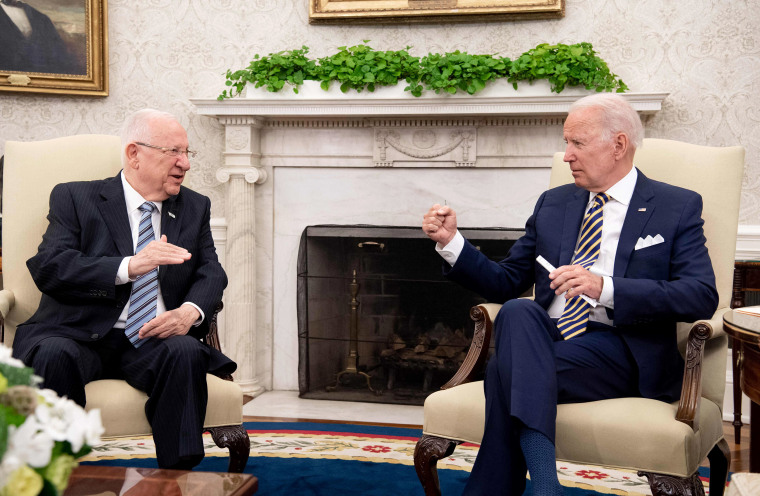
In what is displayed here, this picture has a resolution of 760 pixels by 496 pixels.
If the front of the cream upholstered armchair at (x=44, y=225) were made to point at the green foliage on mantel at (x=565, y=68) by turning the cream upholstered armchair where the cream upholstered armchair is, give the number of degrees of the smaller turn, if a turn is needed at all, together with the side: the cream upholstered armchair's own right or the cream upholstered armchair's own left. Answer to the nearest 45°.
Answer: approximately 45° to the cream upholstered armchair's own left

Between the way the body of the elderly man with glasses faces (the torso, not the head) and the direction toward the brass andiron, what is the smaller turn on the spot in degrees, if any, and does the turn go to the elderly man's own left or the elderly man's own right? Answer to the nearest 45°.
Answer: approximately 90° to the elderly man's own left

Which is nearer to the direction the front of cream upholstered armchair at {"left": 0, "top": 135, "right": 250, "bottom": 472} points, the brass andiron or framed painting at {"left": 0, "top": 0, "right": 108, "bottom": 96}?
the brass andiron

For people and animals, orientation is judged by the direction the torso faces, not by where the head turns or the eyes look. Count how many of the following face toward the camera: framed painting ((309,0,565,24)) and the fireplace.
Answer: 2

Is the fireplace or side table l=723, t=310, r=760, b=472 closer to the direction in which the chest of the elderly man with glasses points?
the side table

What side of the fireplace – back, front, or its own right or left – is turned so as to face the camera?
front

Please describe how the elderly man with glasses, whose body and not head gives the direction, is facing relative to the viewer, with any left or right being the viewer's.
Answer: facing the viewer and to the right of the viewer

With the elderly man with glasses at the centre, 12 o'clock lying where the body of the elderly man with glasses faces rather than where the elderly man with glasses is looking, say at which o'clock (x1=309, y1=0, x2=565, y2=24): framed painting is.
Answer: The framed painting is roughly at 9 o'clock from the elderly man with glasses.

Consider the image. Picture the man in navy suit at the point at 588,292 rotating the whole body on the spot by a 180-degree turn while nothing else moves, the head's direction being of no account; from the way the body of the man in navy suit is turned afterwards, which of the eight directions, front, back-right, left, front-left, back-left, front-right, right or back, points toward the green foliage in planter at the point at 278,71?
left

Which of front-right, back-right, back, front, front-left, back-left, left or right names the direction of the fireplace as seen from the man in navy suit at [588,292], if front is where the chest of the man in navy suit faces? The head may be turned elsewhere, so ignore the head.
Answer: right

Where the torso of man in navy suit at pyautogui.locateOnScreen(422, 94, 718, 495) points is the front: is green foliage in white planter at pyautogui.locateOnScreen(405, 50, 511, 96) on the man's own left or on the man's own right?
on the man's own right

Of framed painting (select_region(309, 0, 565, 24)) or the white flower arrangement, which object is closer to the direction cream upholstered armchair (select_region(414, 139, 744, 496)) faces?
the white flower arrangement

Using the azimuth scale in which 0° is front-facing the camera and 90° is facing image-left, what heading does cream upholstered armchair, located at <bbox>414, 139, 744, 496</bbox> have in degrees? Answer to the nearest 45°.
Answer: approximately 45°

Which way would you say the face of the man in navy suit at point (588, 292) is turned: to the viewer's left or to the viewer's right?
to the viewer's left

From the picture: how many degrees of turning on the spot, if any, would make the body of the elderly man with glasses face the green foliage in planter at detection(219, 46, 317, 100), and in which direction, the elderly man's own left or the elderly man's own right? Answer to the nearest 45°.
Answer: approximately 90° to the elderly man's own left

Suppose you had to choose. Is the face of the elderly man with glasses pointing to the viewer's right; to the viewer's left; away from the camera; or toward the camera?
to the viewer's right
